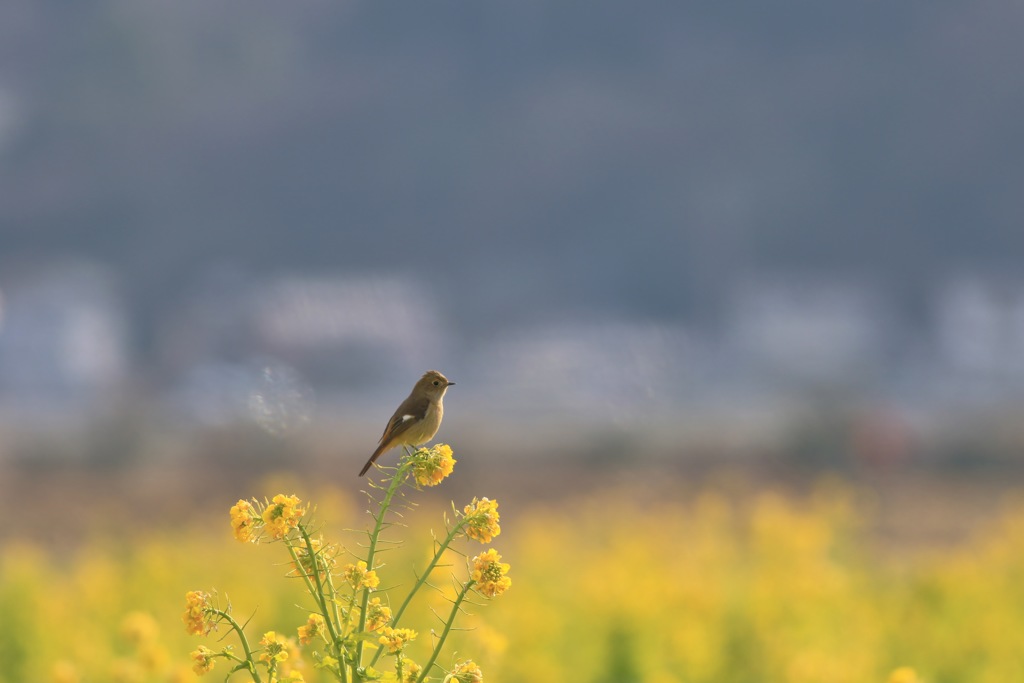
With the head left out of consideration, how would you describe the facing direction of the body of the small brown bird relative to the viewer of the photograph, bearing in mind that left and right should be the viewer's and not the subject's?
facing to the right of the viewer
